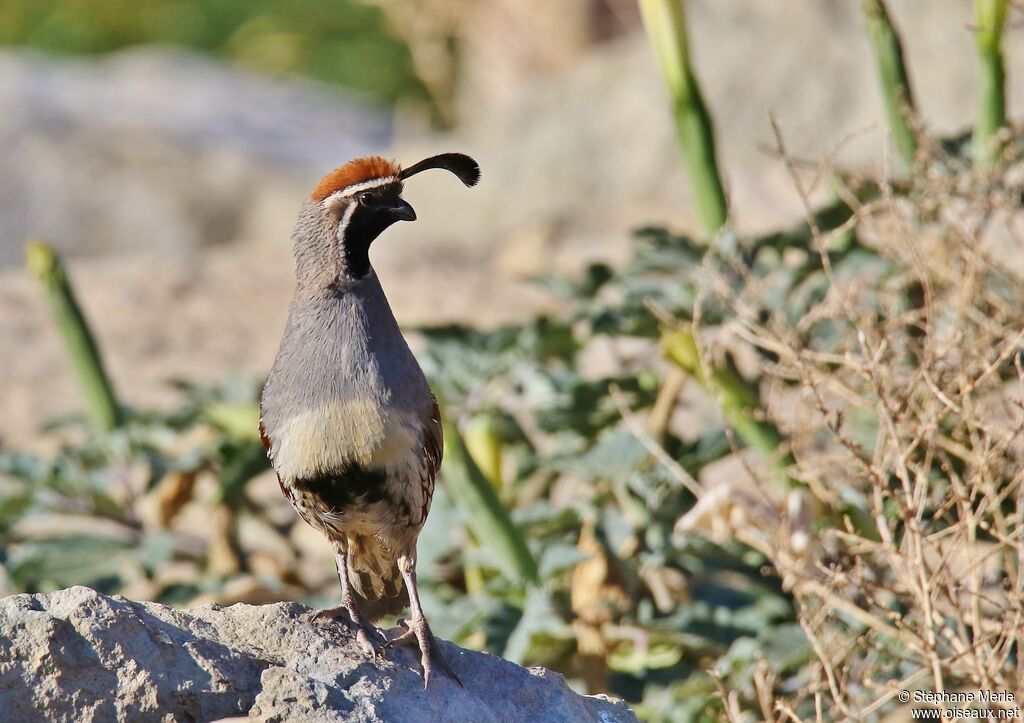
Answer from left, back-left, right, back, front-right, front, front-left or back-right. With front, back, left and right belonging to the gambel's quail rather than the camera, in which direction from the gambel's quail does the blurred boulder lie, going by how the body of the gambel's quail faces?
back

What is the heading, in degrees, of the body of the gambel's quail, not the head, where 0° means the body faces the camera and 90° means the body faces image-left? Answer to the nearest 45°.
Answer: approximately 0°

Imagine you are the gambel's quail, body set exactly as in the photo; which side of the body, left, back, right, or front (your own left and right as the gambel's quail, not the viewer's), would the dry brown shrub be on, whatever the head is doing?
left
